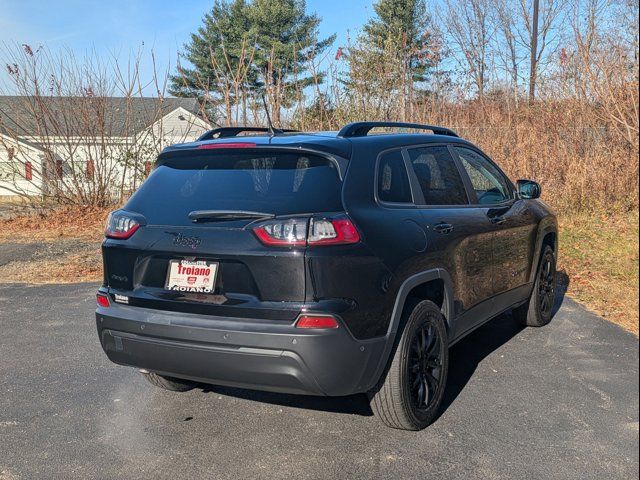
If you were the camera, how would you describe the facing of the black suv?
facing away from the viewer and to the right of the viewer

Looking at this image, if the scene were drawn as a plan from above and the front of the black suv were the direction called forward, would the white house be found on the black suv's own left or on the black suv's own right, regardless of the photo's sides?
on the black suv's own left
